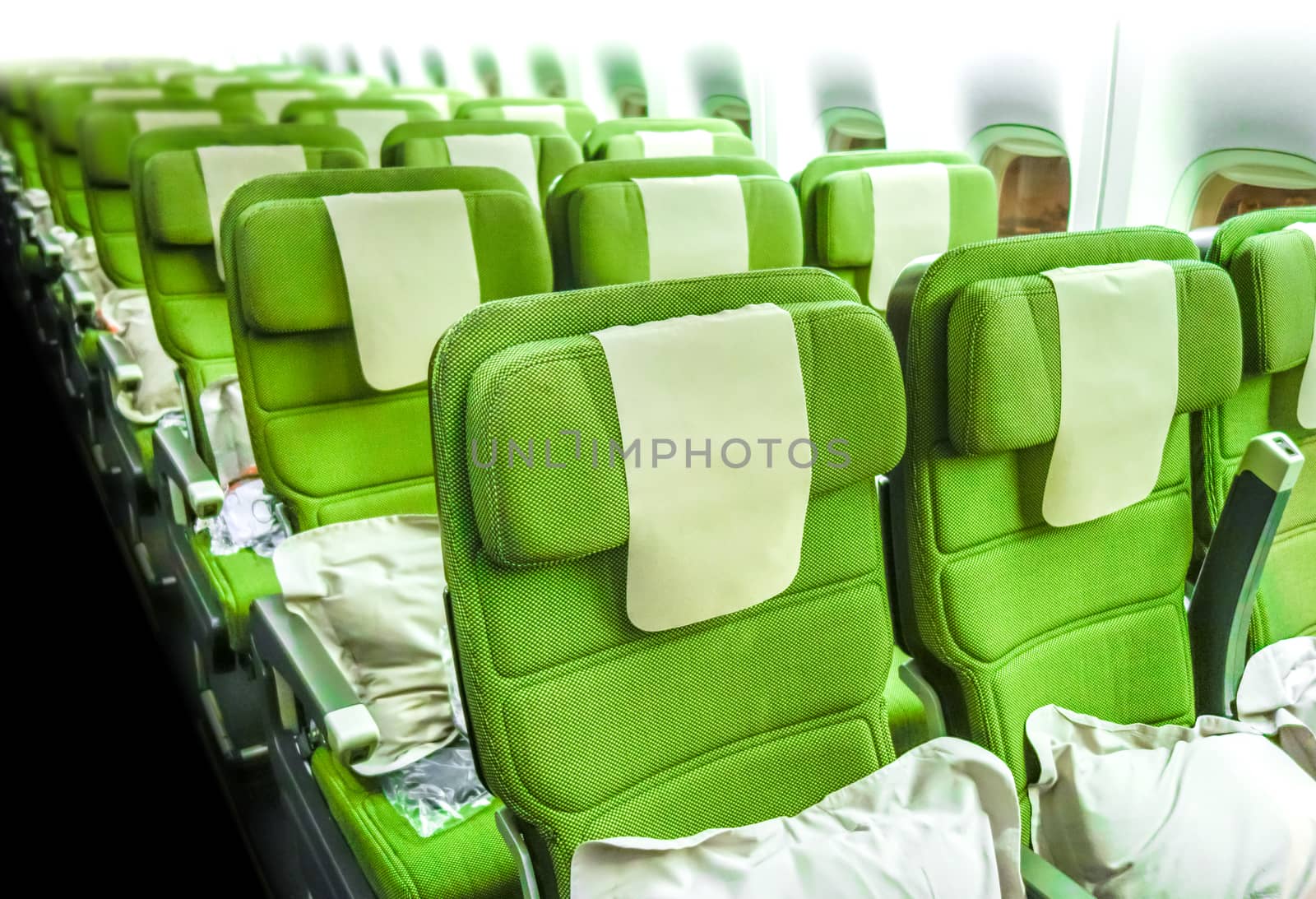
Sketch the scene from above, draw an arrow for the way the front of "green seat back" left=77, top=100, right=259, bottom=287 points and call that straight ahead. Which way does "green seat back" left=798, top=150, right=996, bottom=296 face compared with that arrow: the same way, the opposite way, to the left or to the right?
the same way

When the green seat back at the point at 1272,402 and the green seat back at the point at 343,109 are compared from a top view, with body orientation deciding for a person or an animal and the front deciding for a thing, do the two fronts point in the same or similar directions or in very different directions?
same or similar directions

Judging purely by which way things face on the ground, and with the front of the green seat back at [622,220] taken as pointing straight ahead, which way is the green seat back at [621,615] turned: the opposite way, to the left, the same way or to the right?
the same way

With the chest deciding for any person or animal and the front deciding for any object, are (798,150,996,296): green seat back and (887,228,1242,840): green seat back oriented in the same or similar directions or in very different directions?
same or similar directions

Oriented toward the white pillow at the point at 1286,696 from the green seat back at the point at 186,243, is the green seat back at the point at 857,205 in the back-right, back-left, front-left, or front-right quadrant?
front-left

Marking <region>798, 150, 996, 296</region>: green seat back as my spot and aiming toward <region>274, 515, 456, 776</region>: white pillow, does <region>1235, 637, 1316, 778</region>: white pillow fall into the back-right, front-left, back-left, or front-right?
front-left
